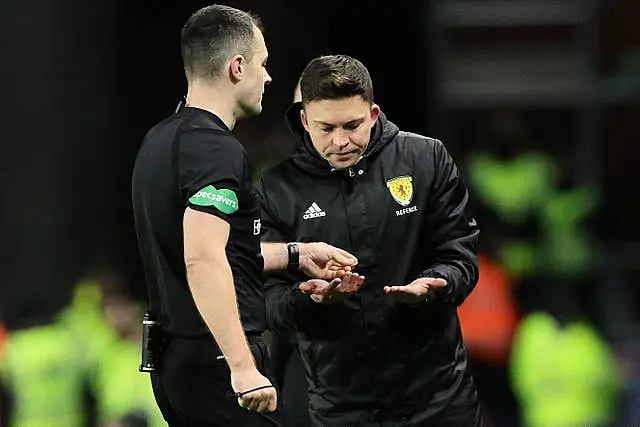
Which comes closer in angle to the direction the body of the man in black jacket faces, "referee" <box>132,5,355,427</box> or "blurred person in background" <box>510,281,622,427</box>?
the referee

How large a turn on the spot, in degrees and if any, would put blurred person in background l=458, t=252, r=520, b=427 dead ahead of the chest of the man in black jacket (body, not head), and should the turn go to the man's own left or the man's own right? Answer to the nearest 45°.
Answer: approximately 180°

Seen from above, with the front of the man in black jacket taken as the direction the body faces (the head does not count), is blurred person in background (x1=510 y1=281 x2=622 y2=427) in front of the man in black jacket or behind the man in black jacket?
behind

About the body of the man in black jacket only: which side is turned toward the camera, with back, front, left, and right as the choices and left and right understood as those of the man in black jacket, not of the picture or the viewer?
front

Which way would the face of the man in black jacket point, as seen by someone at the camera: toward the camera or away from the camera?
toward the camera

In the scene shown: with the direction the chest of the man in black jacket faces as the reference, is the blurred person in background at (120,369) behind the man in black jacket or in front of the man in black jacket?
behind

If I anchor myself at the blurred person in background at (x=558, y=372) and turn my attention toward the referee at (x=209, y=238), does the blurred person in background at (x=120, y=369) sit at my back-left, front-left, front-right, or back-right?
front-right

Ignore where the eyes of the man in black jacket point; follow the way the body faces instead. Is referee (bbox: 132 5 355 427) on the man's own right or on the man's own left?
on the man's own right
